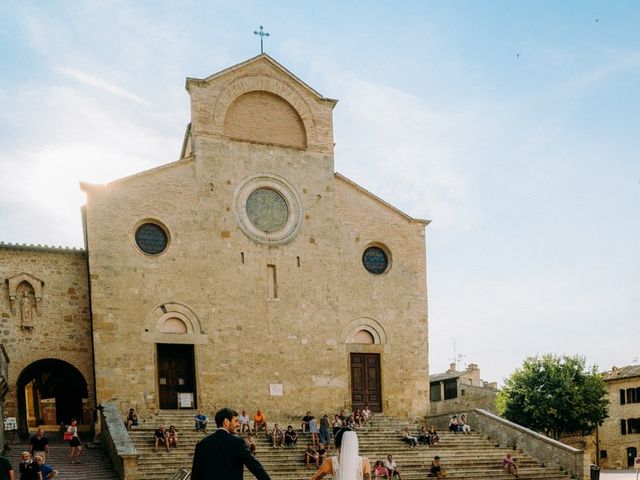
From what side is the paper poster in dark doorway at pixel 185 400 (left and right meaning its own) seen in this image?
front

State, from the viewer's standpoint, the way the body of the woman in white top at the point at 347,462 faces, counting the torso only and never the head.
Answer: away from the camera

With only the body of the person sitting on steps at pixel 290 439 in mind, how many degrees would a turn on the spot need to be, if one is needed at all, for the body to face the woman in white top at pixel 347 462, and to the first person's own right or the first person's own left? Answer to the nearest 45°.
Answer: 0° — they already face them

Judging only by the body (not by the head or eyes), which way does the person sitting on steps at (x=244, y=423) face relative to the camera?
toward the camera

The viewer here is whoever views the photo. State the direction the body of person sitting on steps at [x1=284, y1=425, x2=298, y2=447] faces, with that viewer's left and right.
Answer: facing the viewer

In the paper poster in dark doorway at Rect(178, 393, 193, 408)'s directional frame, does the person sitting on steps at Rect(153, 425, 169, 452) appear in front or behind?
in front

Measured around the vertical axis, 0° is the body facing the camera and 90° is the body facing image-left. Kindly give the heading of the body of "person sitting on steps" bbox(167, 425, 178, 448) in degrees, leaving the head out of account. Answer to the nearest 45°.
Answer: approximately 0°

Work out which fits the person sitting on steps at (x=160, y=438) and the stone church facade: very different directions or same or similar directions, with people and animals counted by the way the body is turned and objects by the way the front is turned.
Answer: same or similar directions

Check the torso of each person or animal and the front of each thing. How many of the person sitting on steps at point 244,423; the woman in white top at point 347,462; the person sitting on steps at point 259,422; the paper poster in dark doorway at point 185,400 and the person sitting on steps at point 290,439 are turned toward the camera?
4

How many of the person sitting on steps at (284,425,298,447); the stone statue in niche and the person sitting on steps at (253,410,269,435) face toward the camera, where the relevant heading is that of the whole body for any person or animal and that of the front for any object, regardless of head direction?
3

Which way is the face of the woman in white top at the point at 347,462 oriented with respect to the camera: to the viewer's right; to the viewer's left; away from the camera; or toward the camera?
away from the camera
